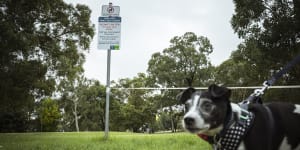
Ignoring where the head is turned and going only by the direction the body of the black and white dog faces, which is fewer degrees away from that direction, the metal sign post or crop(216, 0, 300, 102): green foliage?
the metal sign post

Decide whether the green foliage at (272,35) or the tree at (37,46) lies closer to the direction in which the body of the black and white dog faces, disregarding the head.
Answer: the tree

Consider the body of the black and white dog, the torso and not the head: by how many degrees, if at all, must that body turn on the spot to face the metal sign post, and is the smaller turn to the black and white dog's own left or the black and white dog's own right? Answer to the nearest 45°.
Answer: approximately 45° to the black and white dog's own right

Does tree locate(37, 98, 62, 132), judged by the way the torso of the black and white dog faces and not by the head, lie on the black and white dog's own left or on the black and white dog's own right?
on the black and white dog's own right

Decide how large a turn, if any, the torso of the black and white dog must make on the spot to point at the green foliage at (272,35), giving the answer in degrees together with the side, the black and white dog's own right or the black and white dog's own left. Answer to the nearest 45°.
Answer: approximately 90° to the black and white dog's own right

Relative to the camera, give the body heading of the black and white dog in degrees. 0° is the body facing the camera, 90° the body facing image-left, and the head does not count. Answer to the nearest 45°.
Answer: approximately 90°

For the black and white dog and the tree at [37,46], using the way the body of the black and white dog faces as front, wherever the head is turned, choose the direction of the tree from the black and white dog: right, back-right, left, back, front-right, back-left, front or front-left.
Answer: front-right
